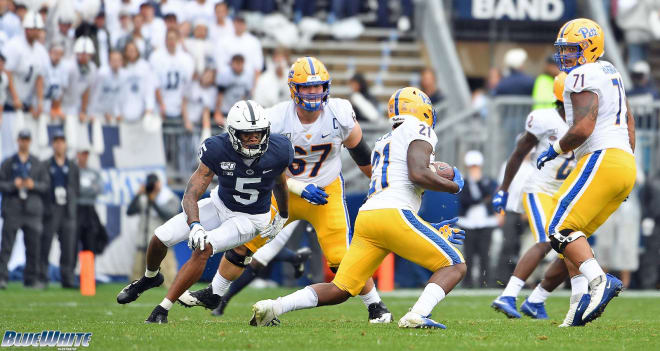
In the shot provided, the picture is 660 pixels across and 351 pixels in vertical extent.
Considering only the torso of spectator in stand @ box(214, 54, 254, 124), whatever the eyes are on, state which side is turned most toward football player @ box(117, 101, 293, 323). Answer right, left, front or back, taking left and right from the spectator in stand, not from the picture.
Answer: front

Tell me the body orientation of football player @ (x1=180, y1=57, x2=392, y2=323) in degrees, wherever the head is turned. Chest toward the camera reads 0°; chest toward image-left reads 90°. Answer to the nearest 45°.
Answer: approximately 0°

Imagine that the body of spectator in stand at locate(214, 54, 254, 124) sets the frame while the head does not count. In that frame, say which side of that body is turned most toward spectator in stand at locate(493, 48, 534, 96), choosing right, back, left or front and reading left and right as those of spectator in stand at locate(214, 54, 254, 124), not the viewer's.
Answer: left

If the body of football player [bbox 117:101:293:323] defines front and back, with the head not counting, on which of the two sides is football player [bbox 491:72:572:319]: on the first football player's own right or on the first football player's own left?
on the first football player's own left

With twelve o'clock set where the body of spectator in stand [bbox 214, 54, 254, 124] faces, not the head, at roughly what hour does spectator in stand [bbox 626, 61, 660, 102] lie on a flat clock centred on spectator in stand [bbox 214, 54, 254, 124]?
spectator in stand [bbox 626, 61, 660, 102] is roughly at 9 o'clock from spectator in stand [bbox 214, 54, 254, 124].

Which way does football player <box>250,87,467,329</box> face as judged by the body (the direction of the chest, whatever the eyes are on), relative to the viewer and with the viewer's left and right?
facing away from the viewer and to the right of the viewer

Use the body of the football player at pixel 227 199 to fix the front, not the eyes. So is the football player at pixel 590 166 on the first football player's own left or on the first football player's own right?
on the first football player's own left

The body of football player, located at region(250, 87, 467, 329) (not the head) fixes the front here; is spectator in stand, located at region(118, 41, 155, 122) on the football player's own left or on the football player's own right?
on the football player's own left

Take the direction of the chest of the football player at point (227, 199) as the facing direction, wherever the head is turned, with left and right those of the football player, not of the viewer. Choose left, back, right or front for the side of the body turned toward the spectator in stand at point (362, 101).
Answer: back
